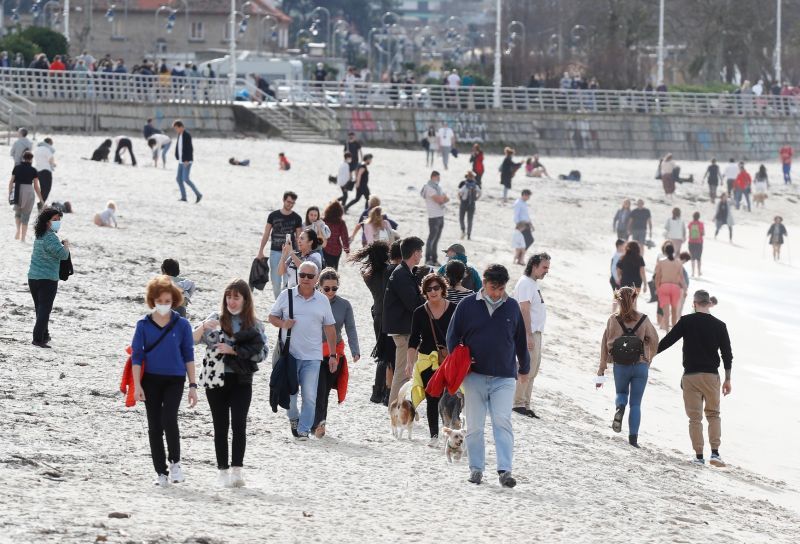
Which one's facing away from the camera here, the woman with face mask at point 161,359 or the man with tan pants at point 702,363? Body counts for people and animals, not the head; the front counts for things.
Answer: the man with tan pants

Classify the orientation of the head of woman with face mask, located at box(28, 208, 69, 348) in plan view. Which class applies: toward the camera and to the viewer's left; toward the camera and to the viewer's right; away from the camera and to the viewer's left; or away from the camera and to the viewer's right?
toward the camera and to the viewer's right

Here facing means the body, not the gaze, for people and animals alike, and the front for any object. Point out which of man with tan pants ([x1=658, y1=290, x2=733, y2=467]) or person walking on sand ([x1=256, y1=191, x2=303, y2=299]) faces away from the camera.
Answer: the man with tan pants

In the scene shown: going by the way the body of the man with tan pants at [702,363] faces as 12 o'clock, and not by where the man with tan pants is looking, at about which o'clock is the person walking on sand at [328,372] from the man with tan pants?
The person walking on sand is roughly at 8 o'clock from the man with tan pants.

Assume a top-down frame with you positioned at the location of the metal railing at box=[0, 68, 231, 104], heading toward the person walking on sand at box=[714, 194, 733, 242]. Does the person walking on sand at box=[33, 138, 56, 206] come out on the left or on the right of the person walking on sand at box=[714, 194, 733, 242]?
right

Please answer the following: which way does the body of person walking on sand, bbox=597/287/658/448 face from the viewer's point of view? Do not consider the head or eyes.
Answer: away from the camera
